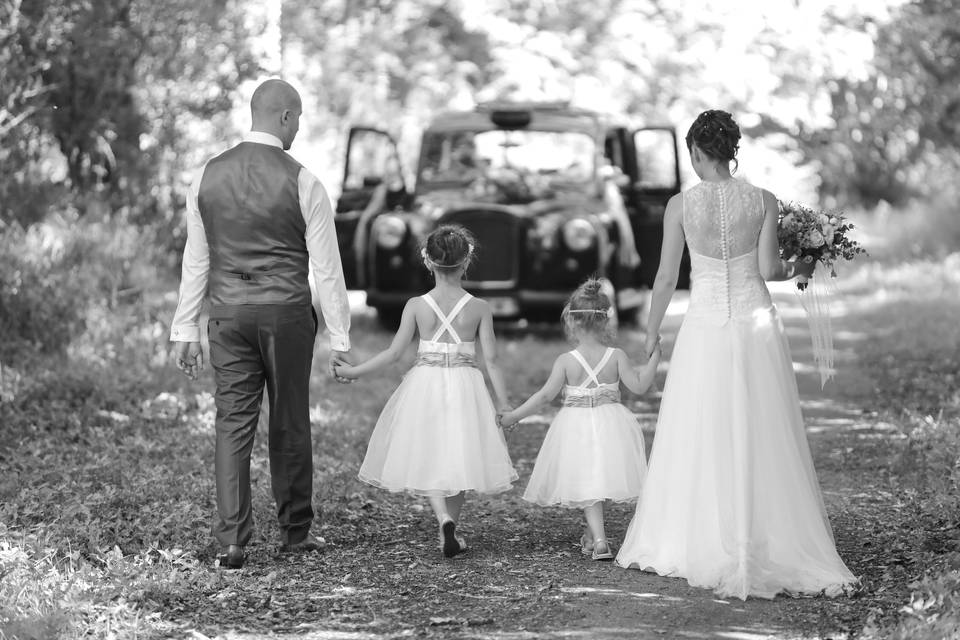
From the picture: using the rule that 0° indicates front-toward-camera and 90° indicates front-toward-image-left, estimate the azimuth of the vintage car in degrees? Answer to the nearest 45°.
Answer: approximately 0°

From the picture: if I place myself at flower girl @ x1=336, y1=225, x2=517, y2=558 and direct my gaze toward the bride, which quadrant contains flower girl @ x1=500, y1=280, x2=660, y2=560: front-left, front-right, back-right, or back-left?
front-left

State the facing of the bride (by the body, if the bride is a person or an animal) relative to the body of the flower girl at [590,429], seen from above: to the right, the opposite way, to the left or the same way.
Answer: the same way

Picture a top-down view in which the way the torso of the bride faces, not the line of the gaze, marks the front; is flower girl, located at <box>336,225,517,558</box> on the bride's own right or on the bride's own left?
on the bride's own left

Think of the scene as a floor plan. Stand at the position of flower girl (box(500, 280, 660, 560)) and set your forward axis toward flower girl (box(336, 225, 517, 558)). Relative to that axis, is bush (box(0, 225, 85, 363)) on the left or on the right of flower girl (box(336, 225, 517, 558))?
right

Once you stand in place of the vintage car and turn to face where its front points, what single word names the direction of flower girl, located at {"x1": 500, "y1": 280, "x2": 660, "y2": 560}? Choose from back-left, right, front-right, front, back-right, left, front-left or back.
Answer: front

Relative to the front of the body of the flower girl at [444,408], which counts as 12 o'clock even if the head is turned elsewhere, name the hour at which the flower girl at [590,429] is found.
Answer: the flower girl at [590,429] is roughly at 3 o'clock from the flower girl at [444,408].

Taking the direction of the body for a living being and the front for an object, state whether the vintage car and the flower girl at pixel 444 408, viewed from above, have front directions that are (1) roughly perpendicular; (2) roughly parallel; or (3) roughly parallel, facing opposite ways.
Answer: roughly parallel, facing opposite ways

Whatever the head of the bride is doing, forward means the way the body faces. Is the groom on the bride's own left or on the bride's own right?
on the bride's own left

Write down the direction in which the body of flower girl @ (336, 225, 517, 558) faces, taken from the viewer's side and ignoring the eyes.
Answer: away from the camera

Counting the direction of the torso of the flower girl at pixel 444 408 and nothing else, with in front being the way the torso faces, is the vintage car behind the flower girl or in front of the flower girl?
in front

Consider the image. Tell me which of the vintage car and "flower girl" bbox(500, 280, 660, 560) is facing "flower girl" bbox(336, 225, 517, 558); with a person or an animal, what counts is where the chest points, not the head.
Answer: the vintage car

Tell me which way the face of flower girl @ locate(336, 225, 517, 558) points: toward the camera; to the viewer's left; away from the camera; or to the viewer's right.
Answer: away from the camera

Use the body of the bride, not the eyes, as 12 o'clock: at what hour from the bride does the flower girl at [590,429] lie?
The flower girl is roughly at 10 o'clock from the bride.

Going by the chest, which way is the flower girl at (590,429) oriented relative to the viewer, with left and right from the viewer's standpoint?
facing away from the viewer

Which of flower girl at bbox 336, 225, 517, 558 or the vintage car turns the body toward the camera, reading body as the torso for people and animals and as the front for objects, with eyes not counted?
the vintage car

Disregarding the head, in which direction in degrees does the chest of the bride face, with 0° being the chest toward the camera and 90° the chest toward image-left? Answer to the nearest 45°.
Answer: approximately 180°

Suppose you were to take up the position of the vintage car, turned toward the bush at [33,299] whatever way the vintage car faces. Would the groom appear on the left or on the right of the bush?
left

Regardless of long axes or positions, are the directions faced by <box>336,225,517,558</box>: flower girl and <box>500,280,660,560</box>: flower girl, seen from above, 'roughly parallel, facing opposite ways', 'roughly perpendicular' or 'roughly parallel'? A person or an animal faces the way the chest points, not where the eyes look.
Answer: roughly parallel
